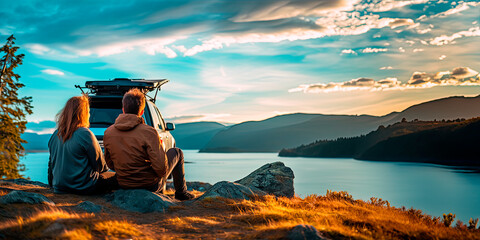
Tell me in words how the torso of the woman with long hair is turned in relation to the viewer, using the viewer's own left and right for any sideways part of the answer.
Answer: facing away from the viewer and to the right of the viewer

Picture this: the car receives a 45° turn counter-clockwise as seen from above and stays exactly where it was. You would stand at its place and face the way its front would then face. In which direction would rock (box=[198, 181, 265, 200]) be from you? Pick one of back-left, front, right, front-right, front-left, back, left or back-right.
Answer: back

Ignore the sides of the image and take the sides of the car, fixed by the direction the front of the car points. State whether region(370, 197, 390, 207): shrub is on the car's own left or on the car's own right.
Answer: on the car's own right

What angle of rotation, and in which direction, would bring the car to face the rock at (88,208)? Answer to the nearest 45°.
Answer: approximately 180°

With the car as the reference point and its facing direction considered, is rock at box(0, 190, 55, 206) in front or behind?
behind

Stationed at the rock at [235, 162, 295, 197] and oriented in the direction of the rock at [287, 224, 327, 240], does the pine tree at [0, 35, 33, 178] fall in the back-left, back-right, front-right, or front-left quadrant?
back-right

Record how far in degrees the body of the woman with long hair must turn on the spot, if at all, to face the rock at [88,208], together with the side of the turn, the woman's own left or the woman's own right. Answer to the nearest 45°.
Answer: approximately 135° to the woman's own right

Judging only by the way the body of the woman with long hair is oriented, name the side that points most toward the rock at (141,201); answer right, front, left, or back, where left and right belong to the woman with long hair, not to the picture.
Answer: right

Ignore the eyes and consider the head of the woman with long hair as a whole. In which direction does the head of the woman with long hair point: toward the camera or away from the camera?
away from the camera

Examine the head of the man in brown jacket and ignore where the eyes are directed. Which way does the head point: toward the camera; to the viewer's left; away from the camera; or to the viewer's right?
away from the camera

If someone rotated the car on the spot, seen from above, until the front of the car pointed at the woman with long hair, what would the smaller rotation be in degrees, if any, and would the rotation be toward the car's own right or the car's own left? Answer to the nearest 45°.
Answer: approximately 180°

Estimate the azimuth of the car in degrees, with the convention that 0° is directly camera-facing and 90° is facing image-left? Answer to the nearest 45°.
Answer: approximately 180°
